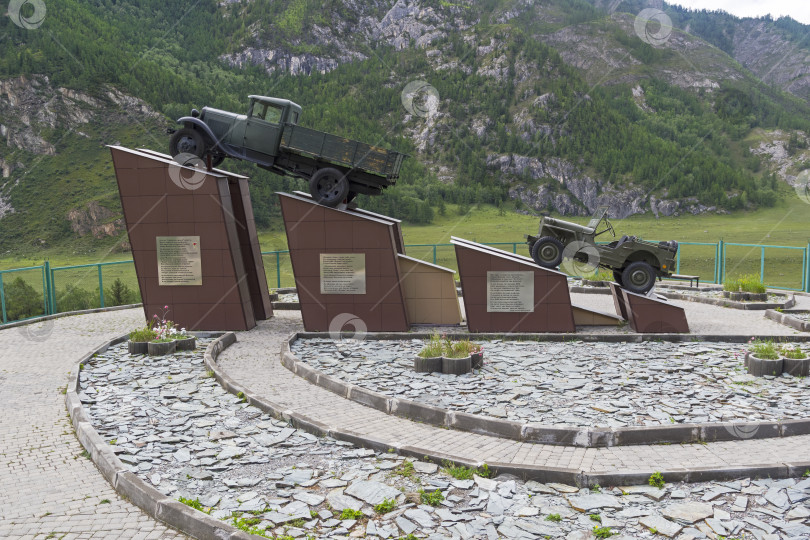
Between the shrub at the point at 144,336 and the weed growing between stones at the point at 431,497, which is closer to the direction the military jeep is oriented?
the shrub

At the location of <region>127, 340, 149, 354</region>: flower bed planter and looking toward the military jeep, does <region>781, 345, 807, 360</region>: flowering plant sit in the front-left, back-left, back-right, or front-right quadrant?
front-right

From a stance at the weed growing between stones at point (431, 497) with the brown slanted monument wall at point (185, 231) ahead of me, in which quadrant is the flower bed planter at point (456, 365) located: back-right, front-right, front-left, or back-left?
front-right

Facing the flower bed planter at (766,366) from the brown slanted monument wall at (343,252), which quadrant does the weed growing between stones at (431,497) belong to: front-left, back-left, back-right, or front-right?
front-right

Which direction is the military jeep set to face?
to the viewer's left

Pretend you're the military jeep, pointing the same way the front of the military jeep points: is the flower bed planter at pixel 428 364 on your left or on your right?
on your left

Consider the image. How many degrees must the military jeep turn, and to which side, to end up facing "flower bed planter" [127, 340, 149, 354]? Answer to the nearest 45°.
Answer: approximately 45° to its left

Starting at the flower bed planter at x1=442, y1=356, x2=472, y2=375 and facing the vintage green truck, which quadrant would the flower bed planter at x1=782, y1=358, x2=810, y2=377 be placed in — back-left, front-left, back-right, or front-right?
back-right

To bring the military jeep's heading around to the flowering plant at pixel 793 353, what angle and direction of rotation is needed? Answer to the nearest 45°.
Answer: approximately 135° to its left

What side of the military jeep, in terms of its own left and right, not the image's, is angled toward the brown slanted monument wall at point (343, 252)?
front
